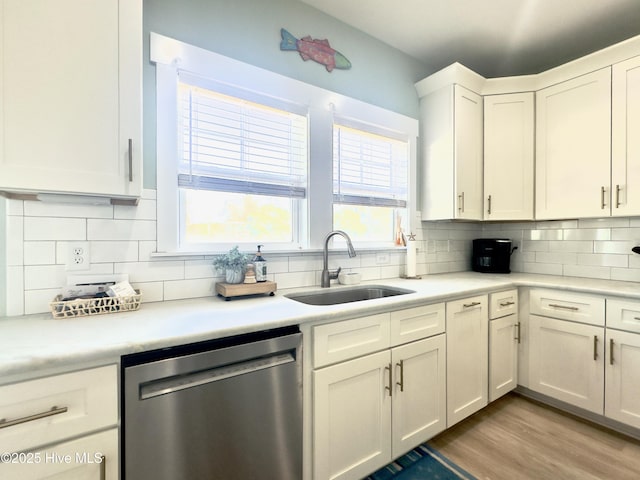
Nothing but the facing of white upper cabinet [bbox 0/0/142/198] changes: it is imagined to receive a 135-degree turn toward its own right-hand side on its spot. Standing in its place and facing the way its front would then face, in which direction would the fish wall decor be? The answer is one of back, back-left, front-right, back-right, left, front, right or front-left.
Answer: back-right

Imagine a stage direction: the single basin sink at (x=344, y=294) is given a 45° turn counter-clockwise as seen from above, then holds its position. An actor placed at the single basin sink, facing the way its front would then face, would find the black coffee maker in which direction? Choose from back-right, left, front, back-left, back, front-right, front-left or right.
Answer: front-left

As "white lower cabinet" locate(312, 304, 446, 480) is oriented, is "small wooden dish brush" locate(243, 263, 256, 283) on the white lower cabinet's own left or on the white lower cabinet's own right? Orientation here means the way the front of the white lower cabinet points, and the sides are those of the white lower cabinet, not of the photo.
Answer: on the white lower cabinet's own right

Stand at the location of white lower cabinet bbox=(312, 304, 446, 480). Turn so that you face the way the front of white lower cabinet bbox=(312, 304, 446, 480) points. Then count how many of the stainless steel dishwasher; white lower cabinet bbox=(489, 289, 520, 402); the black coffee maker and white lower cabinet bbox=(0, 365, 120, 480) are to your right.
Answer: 2

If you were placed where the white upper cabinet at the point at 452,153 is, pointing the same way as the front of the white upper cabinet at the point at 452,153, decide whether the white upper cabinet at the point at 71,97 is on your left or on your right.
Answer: on your right

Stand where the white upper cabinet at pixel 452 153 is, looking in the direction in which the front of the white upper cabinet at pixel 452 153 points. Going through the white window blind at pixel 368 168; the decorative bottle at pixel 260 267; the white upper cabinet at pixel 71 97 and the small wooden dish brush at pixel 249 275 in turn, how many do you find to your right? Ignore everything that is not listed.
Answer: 4

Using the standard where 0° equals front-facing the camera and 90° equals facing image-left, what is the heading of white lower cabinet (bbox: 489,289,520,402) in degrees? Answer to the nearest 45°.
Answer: approximately 315°

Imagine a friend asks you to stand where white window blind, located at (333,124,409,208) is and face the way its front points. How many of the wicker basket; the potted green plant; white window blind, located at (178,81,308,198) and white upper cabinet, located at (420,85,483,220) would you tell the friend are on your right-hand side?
3
